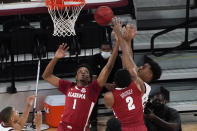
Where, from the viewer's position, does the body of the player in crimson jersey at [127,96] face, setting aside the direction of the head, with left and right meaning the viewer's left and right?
facing away from the viewer

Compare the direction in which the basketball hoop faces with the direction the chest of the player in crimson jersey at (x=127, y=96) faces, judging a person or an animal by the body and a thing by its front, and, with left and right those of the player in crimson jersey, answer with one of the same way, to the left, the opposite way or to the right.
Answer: the opposite way

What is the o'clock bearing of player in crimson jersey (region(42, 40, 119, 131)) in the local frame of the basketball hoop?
The player in crimson jersey is roughly at 12 o'clock from the basketball hoop.

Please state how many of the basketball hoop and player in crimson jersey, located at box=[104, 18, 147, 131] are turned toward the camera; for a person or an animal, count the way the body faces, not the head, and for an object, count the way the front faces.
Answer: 1

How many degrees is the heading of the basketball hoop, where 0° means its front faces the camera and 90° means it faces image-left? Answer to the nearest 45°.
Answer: approximately 0°
